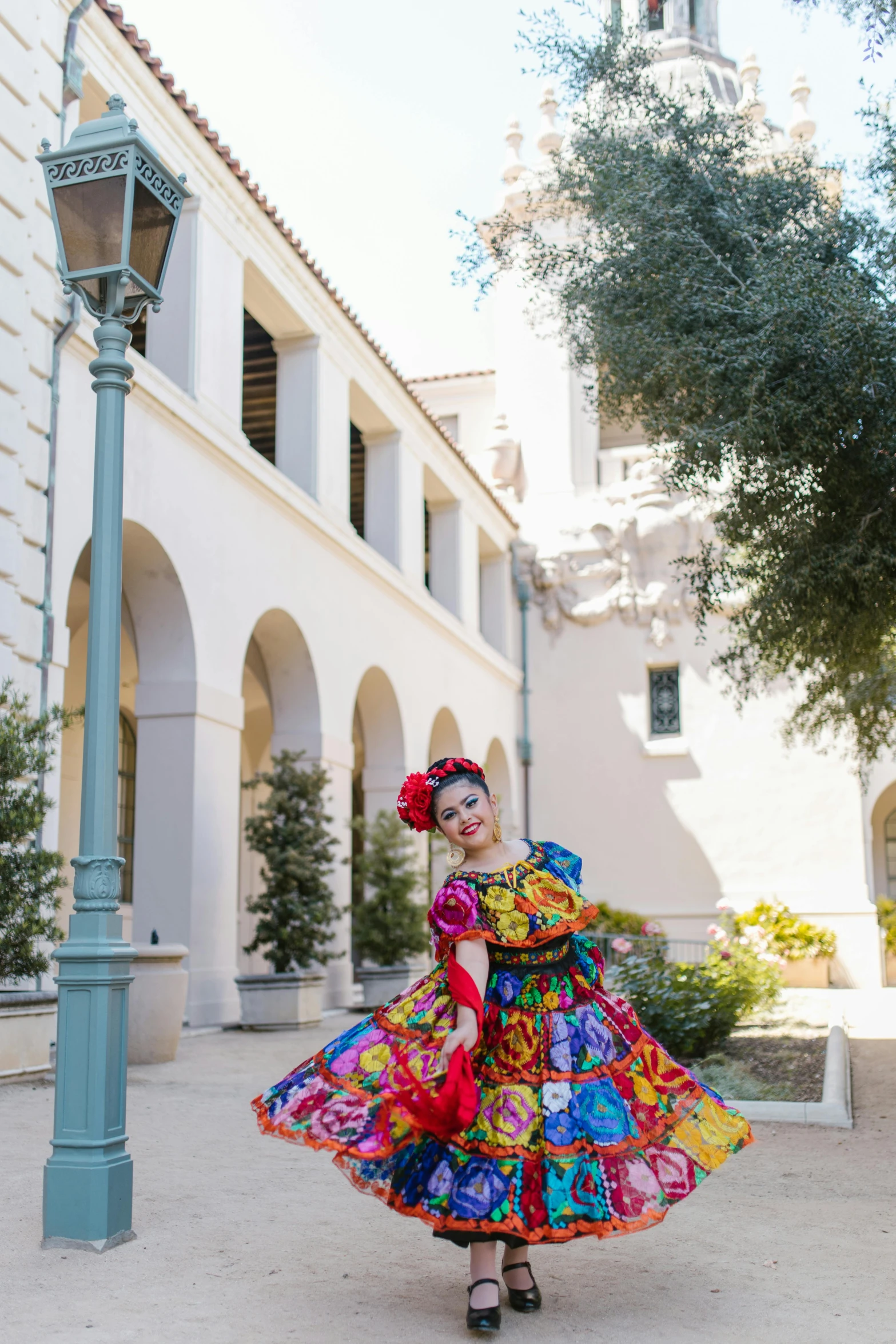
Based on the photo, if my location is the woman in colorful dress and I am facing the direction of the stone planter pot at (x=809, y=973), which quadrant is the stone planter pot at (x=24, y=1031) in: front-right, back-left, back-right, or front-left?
front-left

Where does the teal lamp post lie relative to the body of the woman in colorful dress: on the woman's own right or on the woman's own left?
on the woman's own right

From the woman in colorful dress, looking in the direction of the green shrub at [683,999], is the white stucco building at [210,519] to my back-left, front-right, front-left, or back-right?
front-left

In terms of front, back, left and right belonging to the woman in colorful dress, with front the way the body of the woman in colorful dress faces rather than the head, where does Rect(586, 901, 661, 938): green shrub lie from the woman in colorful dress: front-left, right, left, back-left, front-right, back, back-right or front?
back

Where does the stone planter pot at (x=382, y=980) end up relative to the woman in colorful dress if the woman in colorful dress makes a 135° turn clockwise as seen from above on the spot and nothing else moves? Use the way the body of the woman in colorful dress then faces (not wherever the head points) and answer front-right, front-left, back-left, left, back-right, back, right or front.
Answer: front-right

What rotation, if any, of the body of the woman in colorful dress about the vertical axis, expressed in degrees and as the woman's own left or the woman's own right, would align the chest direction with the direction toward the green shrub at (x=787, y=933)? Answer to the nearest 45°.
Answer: approximately 180°

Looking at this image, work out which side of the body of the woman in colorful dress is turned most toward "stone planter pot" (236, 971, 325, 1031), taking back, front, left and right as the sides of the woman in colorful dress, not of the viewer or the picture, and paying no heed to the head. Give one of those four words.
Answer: back

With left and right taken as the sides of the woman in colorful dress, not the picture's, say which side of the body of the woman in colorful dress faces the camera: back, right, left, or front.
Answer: front

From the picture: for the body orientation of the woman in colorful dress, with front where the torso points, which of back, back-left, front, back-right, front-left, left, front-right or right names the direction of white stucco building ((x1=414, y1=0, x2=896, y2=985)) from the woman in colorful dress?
back

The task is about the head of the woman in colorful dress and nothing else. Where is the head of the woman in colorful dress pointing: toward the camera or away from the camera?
toward the camera

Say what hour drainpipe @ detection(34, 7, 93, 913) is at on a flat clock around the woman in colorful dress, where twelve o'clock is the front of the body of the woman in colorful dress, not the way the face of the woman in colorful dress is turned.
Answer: The drainpipe is roughly at 5 o'clock from the woman in colorful dress.

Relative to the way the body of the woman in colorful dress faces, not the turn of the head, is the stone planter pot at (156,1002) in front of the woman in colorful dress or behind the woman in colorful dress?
behind

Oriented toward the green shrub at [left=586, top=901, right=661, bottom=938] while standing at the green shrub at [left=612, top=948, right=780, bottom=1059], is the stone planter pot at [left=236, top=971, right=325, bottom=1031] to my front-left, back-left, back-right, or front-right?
front-left
